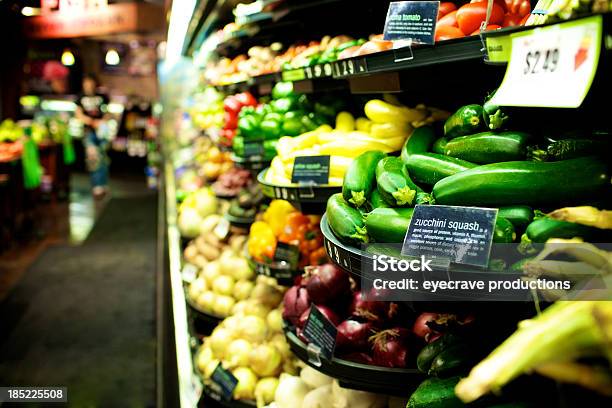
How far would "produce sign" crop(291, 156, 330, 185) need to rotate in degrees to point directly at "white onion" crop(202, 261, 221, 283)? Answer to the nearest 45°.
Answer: approximately 135° to its right

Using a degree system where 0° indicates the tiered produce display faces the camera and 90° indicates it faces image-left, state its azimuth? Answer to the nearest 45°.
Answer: approximately 45°

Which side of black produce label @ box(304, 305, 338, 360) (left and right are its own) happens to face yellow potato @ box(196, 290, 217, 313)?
right

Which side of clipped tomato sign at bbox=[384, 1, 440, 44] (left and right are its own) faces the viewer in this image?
front

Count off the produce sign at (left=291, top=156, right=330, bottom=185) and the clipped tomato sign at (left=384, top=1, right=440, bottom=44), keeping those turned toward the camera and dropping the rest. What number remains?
2
